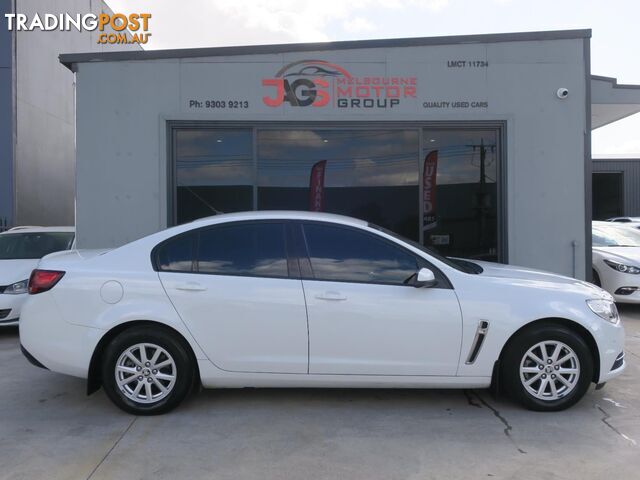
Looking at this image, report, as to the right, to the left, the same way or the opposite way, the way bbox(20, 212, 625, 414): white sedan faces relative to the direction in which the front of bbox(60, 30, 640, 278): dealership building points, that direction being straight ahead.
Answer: to the left

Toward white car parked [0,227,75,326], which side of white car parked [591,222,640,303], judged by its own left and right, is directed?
right

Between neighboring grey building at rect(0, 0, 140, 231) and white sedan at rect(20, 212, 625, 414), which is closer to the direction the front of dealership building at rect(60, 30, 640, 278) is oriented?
the white sedan

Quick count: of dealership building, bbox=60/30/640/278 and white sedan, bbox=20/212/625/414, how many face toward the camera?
1

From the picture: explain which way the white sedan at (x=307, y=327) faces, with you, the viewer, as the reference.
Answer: facing to the right of the viewer

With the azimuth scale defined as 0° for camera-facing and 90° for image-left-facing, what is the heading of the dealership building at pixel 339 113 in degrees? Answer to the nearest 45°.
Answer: approximately 0°

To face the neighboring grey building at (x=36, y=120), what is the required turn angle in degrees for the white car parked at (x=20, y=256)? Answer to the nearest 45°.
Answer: approximately 135° to its right

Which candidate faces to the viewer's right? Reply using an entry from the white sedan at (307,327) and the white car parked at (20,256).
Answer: the white sedan

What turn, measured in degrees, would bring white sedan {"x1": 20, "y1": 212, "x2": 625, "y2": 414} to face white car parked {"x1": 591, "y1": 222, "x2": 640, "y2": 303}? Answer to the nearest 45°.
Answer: approximately 45° to its left
